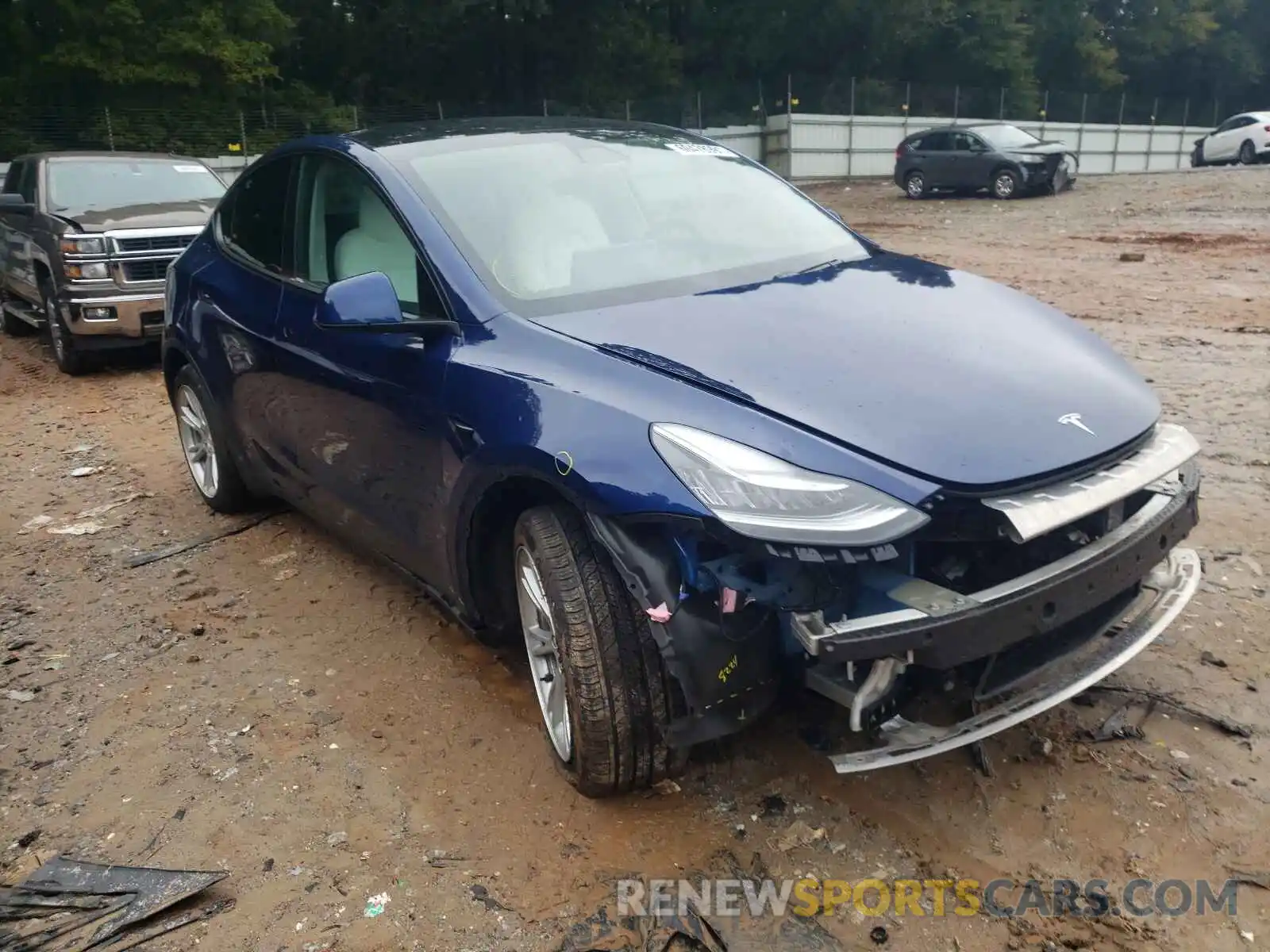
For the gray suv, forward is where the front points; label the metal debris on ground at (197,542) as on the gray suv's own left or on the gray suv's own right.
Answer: on the gray suv's own right

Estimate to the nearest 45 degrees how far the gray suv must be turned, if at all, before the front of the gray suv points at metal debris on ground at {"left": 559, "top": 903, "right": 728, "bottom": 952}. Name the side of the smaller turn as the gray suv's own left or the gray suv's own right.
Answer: approximately 45° to the gray suv's own right

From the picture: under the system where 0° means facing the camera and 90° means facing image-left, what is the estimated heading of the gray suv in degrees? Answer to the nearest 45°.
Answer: approximately 315°

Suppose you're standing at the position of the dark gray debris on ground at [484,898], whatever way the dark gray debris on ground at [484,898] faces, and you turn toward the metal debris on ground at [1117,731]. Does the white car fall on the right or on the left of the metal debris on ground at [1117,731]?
left

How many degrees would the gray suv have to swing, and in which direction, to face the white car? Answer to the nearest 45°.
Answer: approximately 90° to its left
